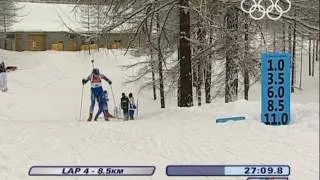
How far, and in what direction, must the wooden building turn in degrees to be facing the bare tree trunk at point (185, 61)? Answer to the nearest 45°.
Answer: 0° — it already faces it

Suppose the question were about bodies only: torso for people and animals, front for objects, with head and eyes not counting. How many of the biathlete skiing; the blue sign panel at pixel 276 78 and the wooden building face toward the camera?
3

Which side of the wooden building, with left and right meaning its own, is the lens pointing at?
front

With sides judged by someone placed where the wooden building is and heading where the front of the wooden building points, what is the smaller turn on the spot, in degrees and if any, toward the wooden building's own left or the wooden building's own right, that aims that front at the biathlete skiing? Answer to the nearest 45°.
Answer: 0° — it already faces them

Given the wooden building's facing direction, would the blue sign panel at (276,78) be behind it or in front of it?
in front

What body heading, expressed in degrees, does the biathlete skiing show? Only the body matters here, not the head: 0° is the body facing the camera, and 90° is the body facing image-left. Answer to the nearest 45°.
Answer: approximately 0°

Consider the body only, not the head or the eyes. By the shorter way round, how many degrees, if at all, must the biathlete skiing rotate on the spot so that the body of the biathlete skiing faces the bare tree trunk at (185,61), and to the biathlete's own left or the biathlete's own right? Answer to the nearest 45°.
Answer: approximately 90° to the biathlete's own left

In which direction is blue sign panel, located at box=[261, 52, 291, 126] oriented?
toward the camera

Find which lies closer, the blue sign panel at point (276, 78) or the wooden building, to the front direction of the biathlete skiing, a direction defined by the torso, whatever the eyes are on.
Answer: the blue sign panel

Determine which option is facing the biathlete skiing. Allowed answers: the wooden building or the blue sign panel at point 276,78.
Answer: the wooden building

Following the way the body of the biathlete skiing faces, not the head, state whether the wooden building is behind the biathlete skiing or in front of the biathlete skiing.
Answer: behind

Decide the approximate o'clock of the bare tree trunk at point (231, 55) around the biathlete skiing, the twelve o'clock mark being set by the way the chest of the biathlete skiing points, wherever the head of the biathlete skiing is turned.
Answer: The bare tree trunk is roughly at 8 o'clock from the biathlete skiing.
